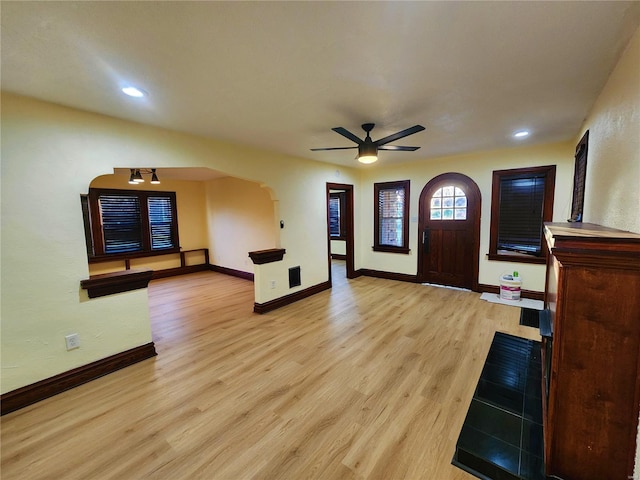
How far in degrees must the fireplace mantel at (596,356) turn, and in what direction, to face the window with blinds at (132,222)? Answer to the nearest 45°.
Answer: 0° — it already faces it

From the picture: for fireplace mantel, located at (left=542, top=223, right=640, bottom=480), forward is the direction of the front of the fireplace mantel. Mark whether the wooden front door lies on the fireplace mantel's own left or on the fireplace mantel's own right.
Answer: on the fireplace mantel's own right

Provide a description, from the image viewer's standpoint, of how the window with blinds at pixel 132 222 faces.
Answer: facing the viewer and to the right of the viewer

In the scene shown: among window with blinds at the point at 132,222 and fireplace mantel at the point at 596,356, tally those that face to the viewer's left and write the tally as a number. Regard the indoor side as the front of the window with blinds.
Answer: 1

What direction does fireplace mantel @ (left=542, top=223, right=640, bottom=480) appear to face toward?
to the viewer's left

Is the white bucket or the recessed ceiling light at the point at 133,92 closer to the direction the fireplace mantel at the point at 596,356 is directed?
the recessed ceiling light

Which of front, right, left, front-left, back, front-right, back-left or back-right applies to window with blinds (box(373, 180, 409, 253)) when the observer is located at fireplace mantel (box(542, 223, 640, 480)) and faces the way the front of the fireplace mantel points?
front-right

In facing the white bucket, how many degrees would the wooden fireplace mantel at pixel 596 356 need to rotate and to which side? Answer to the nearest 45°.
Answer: approximately 90° to its right

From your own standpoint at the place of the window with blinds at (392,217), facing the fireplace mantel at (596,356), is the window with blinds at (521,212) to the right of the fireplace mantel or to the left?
left

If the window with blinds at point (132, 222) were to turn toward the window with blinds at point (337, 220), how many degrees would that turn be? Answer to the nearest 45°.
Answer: approximately 45° to its left

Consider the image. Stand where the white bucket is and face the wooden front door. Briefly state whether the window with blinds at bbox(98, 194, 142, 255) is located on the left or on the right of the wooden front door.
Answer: left

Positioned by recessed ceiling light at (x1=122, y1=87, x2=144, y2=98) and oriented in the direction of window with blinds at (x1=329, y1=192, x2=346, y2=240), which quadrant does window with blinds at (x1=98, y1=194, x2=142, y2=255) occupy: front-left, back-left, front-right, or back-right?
front-left

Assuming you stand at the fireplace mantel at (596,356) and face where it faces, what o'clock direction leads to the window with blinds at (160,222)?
The window with blinds is roughly at 12 o'clock from the fireplace mantel.
